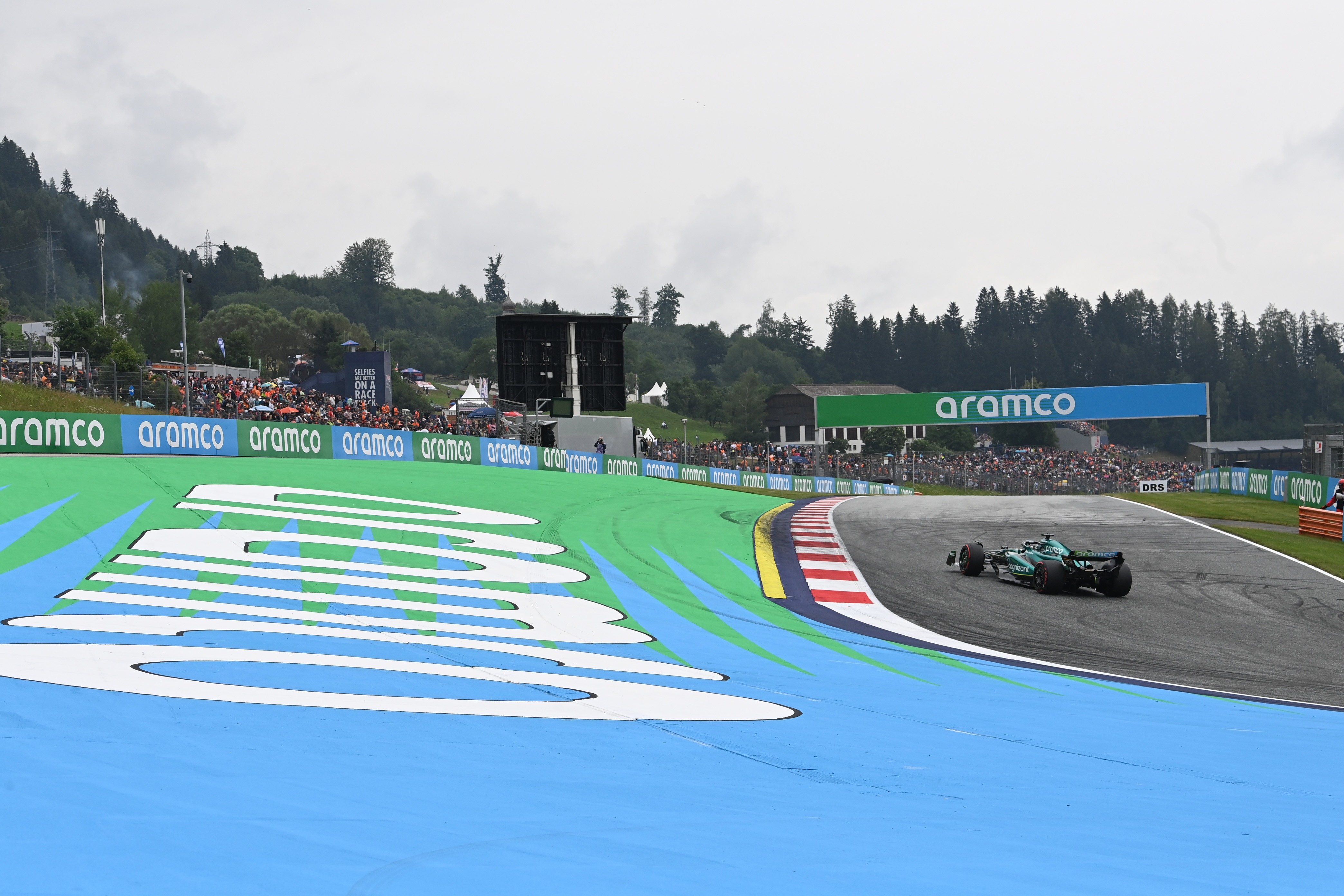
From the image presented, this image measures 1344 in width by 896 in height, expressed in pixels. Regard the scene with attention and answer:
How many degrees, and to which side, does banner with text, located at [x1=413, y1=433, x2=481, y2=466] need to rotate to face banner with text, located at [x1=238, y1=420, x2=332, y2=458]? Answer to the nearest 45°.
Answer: approximately 90° to its right

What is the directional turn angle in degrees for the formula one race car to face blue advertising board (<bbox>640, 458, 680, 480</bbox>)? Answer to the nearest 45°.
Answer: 0° — it already faces it

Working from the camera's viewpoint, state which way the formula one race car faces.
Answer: facing away from the viewer and to the left of the viewer

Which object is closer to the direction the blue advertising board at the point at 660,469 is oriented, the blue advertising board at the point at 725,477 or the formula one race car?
the formula one race car

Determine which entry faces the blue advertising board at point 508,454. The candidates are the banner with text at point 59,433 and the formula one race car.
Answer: the formula one race car

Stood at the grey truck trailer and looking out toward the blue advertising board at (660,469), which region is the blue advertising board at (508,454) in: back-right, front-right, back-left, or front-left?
back-right

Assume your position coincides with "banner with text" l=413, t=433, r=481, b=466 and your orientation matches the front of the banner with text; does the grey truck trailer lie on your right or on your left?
on your left

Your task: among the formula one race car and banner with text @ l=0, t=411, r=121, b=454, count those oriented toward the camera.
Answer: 1

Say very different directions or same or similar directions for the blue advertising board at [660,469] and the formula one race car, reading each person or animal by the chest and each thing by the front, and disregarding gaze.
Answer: very different directions

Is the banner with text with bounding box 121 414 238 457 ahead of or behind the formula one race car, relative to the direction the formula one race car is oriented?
ahead

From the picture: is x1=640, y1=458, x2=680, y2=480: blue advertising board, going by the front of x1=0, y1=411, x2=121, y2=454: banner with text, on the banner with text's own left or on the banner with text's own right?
on the banner with text's own left

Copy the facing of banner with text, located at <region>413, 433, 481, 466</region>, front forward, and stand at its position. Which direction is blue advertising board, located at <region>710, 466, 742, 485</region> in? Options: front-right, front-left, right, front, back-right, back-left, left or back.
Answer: left
